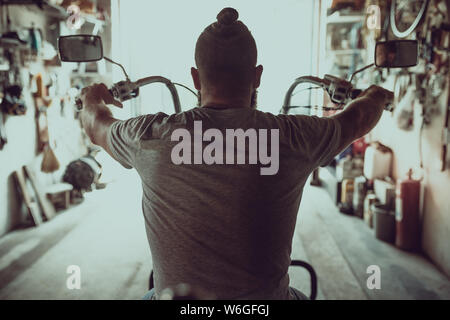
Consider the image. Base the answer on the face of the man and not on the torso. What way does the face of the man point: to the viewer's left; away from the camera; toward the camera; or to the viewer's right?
away from the camera

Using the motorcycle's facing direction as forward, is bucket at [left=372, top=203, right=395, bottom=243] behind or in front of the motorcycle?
in front

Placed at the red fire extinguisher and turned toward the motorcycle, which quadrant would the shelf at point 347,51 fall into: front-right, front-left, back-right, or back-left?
back-right

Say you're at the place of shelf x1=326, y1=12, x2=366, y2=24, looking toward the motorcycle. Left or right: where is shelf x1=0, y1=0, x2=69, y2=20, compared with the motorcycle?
right

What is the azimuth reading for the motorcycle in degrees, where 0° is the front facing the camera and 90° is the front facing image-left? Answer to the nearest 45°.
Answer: approximately 180°

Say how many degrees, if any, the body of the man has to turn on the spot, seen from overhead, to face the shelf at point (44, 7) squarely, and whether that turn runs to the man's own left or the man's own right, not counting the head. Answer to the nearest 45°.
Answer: approximately 45° to the man's own left

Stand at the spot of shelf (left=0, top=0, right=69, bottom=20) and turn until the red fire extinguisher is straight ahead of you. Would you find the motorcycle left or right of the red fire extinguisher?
right

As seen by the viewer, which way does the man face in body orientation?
away from the camera

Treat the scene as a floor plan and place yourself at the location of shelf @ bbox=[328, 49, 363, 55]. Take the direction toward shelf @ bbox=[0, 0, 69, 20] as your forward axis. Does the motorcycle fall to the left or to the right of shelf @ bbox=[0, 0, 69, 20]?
left

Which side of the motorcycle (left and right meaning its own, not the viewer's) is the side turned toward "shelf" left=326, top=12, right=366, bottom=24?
front

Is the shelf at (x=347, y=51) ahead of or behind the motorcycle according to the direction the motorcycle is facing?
ahead
